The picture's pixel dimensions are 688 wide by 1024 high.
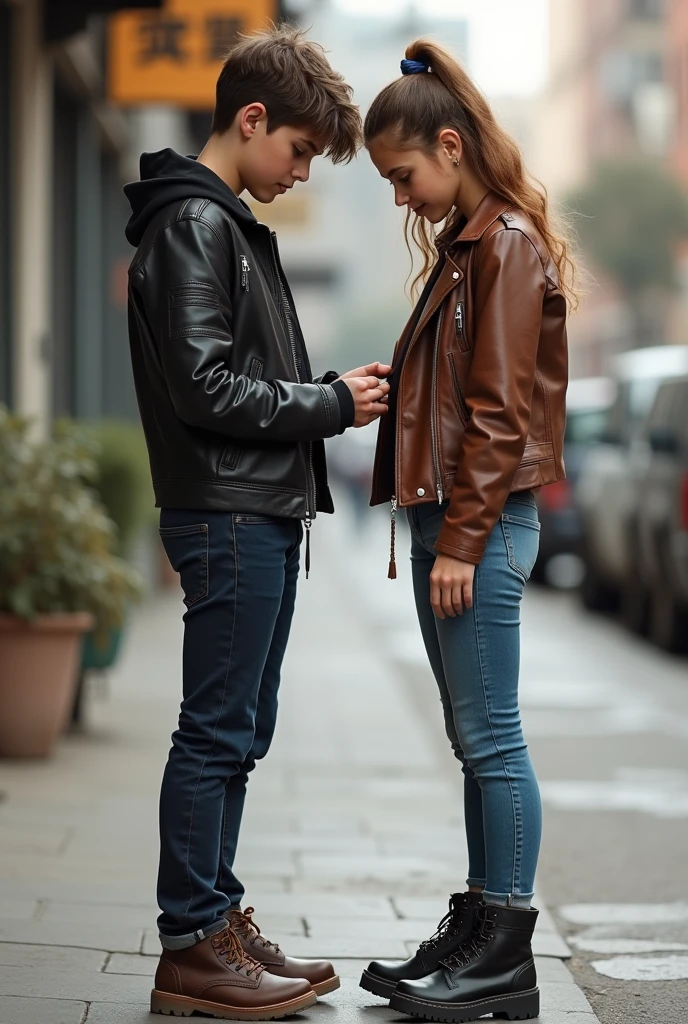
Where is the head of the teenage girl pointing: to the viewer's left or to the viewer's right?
to the viewer's left

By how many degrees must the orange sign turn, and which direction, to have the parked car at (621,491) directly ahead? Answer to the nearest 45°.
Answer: approximately 90° to its left

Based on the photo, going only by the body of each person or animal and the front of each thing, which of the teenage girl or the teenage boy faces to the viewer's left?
the teenage girl

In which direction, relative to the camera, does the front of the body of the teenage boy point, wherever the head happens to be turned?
to the viewer's right

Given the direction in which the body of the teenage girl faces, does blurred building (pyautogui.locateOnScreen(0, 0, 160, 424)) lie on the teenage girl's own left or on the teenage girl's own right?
on the teenage girl's own right

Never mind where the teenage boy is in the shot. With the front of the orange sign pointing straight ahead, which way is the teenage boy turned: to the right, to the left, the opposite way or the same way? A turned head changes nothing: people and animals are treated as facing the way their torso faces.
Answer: to the left

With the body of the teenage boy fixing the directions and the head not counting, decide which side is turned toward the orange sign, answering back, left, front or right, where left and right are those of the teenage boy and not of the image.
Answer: left

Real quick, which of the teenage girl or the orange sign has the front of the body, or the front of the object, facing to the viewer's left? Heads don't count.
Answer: the teenage girl

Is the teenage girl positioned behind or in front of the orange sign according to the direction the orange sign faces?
in front

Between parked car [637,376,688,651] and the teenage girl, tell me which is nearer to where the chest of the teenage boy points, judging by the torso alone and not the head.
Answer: the teenage girl

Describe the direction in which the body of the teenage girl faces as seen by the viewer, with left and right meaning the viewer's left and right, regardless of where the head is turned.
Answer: facing to the left of the viewer

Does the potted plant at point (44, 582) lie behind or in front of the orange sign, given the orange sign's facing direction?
in front

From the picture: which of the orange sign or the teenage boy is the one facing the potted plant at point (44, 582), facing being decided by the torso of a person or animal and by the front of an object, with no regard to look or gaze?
the orange sign

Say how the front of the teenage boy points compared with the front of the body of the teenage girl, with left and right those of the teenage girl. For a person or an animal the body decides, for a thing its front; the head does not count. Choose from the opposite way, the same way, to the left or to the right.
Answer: the opposite way

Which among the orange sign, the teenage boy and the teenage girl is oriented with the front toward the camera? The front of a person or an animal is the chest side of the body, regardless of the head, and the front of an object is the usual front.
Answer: the orange sign

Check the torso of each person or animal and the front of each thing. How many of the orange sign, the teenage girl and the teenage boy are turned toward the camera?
1
